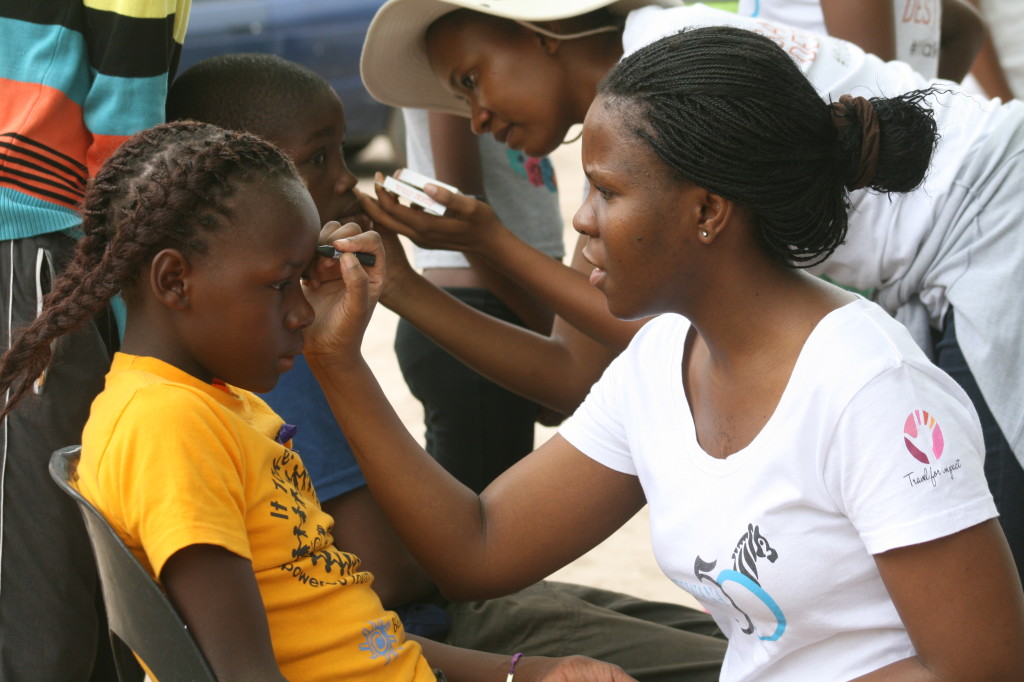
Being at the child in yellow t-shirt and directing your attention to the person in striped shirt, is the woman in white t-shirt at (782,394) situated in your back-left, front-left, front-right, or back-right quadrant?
back-right

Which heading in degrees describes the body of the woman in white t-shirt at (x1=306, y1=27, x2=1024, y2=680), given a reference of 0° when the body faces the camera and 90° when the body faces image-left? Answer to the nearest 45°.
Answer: approximately 45°

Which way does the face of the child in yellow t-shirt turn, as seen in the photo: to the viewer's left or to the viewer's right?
to the viewer's right

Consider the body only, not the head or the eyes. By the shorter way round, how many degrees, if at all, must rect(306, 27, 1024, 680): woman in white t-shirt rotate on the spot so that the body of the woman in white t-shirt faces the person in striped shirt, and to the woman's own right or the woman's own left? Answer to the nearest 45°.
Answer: approximately 45° to the woman's own right

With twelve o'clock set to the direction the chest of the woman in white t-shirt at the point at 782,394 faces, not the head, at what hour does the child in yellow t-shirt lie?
The child in yellow t-shirt is roughly at 1 o'clock from the woman in white t-shirt.
